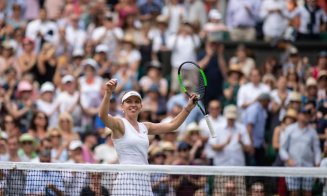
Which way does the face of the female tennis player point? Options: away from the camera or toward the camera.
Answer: toward the camera

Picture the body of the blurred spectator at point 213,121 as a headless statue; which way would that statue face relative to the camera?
toward the camera

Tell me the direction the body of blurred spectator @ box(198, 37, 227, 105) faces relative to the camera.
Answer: toward the camera

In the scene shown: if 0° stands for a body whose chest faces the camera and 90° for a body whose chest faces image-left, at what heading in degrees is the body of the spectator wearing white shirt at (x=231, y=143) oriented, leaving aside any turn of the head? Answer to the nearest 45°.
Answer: approximately 0°

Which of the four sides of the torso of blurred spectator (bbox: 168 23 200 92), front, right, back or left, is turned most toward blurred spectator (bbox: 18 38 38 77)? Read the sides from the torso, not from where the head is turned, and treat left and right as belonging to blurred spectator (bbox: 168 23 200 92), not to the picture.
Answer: right

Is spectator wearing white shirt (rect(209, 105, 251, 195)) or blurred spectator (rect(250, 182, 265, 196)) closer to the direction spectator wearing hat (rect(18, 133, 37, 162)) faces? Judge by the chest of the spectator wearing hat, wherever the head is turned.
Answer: the blurred spectator

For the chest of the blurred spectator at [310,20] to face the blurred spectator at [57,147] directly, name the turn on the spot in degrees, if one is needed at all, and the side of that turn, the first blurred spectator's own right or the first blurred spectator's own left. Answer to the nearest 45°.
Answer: approximately 45° to the first blurred spectator's own right

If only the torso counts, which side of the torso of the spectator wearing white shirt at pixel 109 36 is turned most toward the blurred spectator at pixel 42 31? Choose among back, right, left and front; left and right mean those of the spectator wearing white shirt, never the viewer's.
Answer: right

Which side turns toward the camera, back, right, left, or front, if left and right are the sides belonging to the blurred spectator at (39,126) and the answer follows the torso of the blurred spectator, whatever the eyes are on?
front
